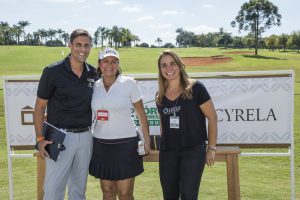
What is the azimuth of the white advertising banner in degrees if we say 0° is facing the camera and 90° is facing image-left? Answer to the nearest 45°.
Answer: approximately 0°
